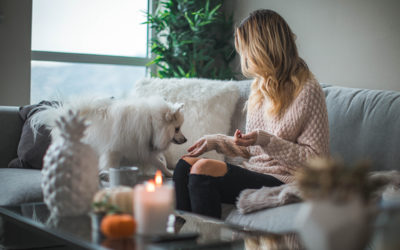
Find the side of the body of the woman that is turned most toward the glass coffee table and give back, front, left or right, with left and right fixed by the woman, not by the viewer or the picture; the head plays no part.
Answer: left

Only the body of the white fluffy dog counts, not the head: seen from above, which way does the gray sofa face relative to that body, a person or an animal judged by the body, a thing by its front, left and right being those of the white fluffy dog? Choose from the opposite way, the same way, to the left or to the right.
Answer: to the right

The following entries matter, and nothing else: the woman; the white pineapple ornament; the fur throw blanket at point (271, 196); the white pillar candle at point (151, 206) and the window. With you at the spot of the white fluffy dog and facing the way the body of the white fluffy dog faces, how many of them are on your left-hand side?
1

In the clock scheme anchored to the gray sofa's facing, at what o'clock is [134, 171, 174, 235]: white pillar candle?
The white pillar candle is roughly at 1 o'clock from the gray sofa.

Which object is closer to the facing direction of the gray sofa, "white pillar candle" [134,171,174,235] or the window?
the white pillar candle

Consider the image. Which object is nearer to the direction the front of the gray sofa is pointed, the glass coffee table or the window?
the glass coffee table

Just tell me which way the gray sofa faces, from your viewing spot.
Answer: facing the viewer

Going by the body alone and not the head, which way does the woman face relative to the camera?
to the viewer's left

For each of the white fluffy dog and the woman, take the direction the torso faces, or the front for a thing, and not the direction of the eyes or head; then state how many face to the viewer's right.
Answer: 1

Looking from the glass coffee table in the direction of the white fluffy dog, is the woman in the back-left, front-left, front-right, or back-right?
front-right

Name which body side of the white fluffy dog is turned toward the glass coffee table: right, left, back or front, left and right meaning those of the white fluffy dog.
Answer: right

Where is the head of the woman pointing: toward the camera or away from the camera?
away from the camera

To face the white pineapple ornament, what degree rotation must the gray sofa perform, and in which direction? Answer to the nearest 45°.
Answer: approximately 45° to its right

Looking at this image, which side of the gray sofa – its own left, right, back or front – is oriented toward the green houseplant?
back

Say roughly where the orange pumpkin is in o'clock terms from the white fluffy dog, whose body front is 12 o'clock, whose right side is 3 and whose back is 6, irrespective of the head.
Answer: The orange pumpkin is roughly at 3 o'clock from the white fluffy dog.

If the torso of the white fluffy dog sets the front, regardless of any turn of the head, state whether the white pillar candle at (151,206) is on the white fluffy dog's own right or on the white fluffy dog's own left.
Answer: on the white fluffy dog's own right

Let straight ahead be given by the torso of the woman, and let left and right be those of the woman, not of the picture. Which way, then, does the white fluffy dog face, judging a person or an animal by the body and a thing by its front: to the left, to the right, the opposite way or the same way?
the opposite way

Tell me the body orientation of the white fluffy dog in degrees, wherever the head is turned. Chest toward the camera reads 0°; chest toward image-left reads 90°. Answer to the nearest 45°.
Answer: approximately 270°
